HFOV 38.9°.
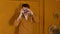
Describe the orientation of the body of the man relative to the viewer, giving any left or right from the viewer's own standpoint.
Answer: facing the viewer
